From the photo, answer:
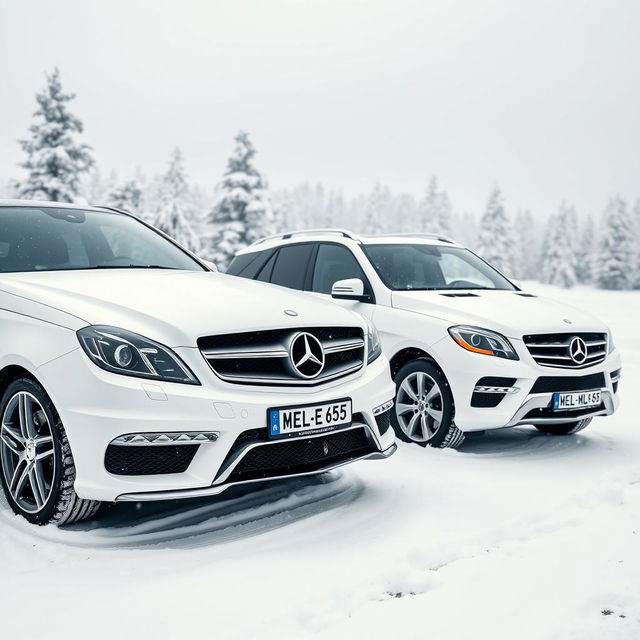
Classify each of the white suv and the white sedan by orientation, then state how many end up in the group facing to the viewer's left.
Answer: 0

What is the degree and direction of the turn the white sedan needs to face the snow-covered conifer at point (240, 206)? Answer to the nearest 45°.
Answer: approximately 135° to its left

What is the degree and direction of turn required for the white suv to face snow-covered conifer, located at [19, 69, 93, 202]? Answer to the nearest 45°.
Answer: approximately 180°

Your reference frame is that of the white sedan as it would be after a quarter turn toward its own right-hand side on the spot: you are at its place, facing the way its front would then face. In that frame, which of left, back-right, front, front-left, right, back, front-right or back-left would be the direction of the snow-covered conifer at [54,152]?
back-right

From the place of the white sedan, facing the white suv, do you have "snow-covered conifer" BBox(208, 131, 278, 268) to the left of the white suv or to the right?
left

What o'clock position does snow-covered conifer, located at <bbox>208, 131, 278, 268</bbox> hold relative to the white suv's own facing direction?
The snow-covered conifer is roughly at 7 o'clock from the white suv.

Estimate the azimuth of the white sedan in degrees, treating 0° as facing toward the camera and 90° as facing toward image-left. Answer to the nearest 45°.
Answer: approximately 315°

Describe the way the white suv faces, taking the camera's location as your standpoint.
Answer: facing the viewer and to the right of the viewer

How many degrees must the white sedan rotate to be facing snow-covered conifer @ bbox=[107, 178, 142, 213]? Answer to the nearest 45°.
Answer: approximately 135° to its left

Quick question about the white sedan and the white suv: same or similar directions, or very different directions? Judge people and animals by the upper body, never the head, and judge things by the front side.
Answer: same or similar directions

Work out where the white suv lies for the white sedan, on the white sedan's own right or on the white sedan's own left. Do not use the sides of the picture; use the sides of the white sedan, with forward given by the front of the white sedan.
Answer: on the white sedan's own left
